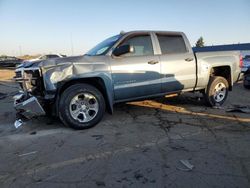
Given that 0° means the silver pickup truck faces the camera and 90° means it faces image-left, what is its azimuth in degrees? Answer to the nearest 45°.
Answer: approximately 45°
